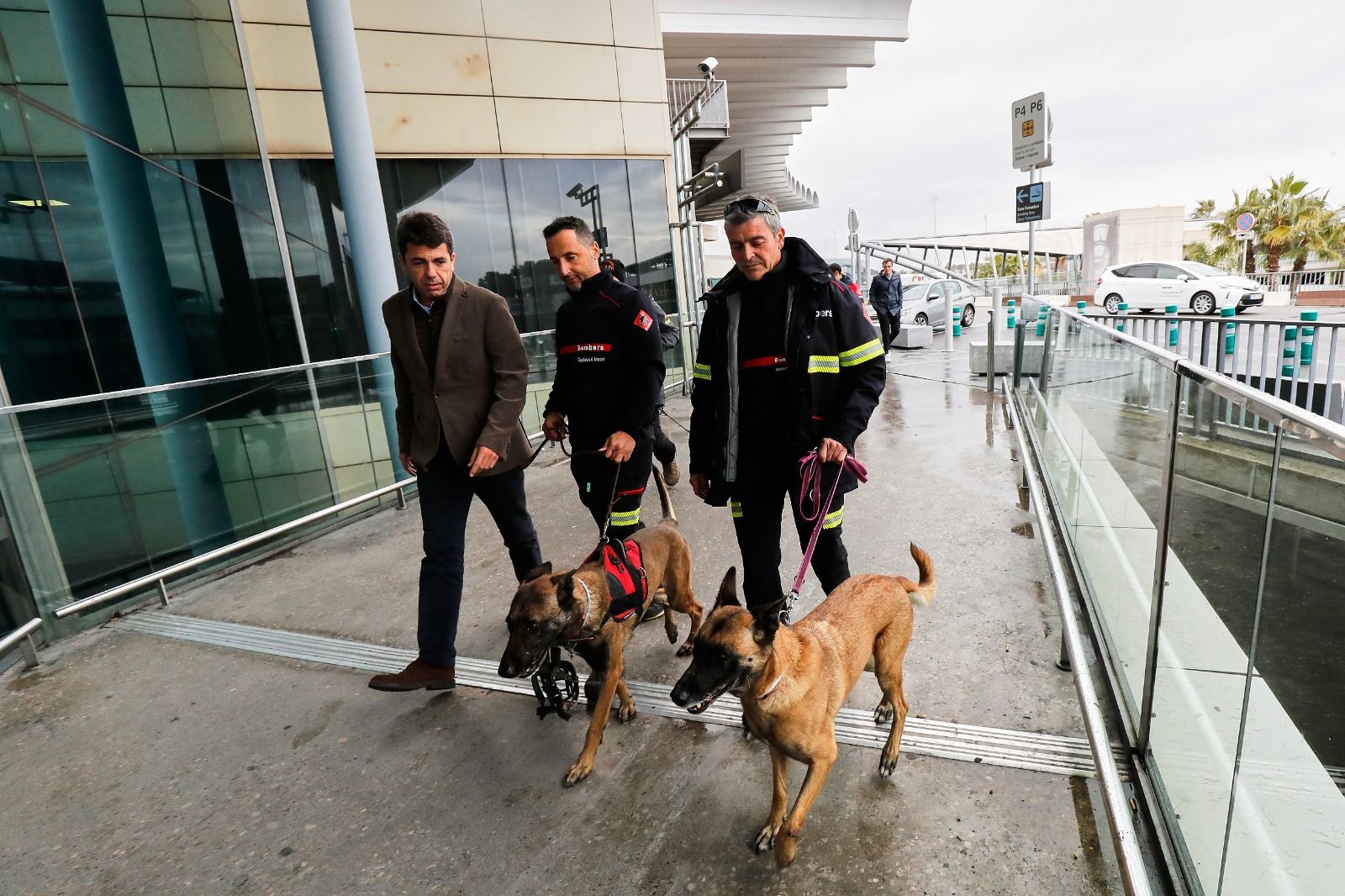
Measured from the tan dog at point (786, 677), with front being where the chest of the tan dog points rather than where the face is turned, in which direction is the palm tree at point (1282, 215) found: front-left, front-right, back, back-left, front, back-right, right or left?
back

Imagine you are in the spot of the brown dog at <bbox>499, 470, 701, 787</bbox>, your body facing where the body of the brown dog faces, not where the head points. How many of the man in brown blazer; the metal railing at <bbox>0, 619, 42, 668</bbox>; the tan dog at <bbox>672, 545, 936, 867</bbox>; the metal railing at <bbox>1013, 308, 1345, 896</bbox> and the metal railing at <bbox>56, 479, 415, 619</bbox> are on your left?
2

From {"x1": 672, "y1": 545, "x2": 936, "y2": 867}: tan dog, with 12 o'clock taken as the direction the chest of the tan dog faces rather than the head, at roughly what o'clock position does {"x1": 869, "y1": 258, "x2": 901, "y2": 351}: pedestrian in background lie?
The pedestrian in background is roughly at 5 o'clock from the tan dog.

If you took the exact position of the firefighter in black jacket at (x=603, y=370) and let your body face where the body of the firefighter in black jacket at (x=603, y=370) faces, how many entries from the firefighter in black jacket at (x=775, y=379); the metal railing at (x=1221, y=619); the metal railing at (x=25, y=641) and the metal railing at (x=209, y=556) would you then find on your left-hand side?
2

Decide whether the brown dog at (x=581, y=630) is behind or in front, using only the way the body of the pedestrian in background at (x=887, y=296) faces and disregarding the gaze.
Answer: in front

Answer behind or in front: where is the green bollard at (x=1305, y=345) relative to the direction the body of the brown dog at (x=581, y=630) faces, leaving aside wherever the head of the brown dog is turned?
behind

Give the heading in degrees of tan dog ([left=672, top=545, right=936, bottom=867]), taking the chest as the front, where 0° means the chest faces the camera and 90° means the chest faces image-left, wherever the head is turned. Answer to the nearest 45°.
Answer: approximately 45°

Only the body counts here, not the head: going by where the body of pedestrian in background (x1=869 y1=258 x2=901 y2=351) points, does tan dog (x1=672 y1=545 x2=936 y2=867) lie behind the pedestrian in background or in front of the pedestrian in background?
in front

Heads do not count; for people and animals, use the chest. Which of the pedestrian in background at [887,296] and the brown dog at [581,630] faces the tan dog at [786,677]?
the pedestrian in background

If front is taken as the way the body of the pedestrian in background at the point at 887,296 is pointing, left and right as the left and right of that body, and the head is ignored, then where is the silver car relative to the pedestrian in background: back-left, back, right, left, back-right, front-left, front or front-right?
back

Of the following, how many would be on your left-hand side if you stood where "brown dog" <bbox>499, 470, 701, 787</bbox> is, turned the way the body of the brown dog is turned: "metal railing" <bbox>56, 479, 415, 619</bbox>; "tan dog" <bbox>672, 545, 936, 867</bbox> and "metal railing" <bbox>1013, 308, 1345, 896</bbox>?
2

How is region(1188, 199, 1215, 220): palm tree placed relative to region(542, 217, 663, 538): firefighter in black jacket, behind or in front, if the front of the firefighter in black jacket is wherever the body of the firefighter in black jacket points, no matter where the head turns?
behind

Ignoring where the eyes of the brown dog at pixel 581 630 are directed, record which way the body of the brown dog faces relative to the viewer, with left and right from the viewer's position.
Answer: facing the viewer and to the left of the viewer

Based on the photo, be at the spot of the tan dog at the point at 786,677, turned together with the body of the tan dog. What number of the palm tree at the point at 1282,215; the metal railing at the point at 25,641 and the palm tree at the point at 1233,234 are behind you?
2

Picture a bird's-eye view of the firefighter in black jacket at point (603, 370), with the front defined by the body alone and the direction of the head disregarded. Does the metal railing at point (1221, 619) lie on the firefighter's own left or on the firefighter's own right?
on the firefighter's own left

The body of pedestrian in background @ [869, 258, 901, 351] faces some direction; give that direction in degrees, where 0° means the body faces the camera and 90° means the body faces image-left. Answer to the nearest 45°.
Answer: approximately 0°

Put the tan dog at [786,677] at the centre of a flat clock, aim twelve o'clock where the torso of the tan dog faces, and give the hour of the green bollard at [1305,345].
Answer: The green bollard is roughly at 6 o'clock from the tan dog.
